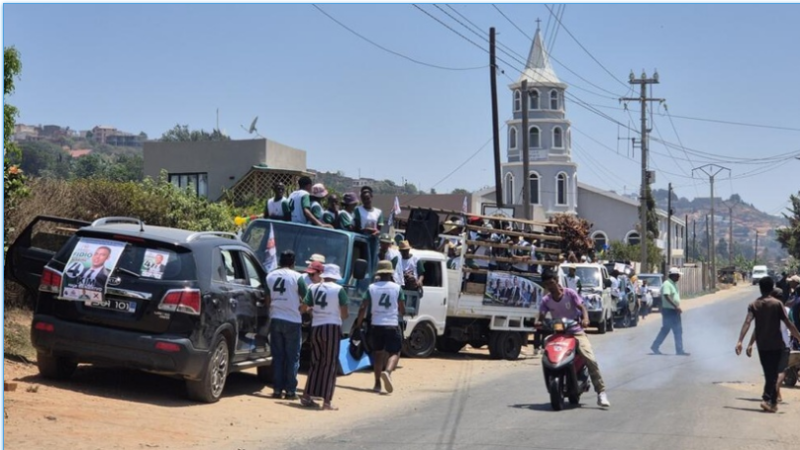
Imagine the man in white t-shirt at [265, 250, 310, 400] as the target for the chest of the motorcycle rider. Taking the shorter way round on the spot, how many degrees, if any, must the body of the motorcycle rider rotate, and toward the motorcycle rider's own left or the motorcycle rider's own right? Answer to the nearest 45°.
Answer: approximately 90° to the motorcycle rider's own right

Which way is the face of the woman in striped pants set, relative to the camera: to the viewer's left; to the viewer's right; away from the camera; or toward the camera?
away from the camera

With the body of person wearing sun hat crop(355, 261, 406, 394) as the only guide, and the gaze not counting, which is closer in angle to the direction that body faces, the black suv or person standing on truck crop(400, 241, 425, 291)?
the person standing on truck

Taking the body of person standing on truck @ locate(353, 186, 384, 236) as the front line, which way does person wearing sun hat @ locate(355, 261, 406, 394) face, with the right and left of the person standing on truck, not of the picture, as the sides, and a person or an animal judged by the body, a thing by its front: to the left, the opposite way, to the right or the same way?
the opposite way

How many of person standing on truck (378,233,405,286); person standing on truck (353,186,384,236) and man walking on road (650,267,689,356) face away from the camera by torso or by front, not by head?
0

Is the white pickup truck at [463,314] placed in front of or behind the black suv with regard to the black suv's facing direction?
in front

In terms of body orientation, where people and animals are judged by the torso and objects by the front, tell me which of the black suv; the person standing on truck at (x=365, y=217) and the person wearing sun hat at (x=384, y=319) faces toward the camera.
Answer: the person standing on truck

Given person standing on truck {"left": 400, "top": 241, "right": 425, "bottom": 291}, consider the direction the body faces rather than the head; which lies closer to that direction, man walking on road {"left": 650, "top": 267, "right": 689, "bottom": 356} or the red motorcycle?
the red motorcycle

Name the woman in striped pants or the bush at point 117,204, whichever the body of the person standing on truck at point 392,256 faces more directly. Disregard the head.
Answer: the woman in striped pants

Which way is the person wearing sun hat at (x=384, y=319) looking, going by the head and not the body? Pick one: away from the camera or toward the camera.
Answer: away from the camera

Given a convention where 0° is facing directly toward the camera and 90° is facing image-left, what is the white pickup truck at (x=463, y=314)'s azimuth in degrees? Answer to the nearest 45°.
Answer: approximately 90°

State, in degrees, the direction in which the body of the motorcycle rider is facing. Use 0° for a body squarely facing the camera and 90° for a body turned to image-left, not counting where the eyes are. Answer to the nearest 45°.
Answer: approximately 0°
